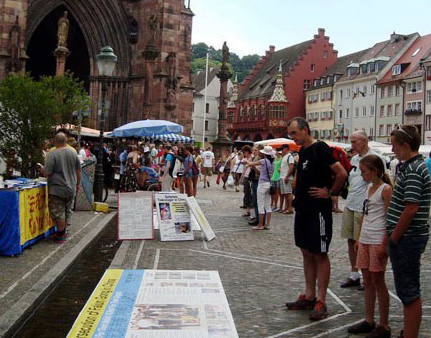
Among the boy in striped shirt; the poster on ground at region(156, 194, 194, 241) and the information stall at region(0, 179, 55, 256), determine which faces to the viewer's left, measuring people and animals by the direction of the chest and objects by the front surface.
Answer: the boy in striped shirt

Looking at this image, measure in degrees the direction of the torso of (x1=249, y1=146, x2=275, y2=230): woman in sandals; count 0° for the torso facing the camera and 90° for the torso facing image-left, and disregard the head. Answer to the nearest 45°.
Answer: approximately 90°

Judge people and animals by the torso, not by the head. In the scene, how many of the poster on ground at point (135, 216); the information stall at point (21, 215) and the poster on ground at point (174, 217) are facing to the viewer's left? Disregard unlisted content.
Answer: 0

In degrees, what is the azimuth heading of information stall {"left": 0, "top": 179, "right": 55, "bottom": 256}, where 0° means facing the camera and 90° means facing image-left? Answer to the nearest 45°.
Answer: approximately 315°

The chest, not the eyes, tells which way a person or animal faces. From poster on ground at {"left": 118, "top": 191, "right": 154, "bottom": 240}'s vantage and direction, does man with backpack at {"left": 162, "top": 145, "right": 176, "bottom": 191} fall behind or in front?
behind

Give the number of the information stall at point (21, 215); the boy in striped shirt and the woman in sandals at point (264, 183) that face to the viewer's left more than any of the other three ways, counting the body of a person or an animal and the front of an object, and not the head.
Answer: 2

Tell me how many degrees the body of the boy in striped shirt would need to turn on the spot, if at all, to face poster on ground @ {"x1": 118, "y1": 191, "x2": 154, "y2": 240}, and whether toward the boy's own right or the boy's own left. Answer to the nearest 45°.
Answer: approximately 45° to the boy's own right

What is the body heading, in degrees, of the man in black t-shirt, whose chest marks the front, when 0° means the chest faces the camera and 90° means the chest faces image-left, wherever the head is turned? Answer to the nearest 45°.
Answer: approximately 45°

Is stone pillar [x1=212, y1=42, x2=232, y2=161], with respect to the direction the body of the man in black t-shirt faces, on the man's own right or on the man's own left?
on the man's own right

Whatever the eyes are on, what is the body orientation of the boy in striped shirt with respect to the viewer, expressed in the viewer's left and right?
facing to the left of the viewer

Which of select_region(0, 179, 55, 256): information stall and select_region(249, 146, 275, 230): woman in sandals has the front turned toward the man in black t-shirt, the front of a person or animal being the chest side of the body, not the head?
the information stall

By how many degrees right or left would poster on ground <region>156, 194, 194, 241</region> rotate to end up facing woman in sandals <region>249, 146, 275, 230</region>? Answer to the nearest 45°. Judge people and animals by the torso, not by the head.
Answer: approximately 135° to its left

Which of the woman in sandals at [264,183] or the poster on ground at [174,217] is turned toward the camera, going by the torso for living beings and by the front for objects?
the poster on ground

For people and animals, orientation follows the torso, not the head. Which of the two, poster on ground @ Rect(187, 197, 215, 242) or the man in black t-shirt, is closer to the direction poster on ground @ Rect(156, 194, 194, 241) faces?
the man in black t-shirt

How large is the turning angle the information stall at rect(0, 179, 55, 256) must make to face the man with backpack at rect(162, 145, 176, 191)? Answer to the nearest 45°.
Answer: approximately 90° to its left

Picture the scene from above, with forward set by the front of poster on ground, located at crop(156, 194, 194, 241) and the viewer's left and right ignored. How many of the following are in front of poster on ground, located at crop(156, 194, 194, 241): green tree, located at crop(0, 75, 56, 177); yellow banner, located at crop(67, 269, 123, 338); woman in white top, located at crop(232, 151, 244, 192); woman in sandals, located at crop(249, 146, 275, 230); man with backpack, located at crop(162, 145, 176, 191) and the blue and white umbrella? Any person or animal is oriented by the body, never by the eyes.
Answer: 1

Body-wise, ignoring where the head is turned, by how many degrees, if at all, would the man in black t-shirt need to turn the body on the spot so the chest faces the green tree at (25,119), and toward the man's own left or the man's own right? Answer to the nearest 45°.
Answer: approximately 90° to the man's own right

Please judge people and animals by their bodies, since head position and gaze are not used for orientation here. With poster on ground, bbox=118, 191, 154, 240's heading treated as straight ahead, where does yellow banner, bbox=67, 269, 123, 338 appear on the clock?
The yellow banner is roughly at 12 o'clock from the poster on ground.

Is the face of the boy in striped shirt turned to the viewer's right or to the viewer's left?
to the viewer's left

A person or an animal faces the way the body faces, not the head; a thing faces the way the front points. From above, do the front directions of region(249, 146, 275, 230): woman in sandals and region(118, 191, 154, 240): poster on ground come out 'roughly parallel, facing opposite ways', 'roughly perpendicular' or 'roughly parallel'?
roughly perpendicular
